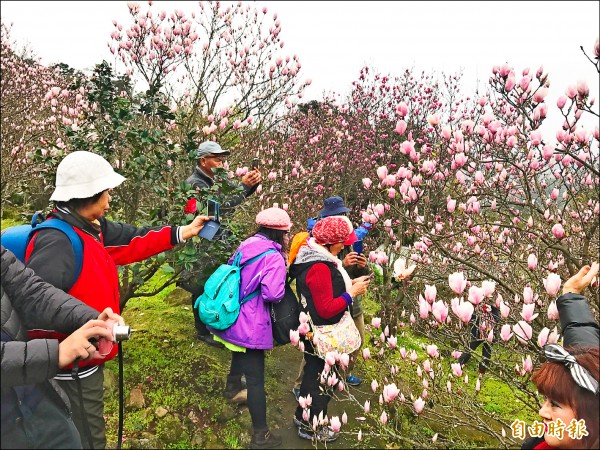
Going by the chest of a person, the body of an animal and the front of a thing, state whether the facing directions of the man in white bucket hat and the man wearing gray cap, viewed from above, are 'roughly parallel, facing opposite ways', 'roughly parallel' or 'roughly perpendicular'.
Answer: roughly parallel

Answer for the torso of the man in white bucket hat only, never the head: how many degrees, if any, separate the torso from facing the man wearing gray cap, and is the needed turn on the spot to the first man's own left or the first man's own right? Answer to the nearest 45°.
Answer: approximately 45° to the first man's own left

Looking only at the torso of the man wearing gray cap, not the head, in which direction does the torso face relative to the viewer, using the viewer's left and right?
facing to the right of the viewer

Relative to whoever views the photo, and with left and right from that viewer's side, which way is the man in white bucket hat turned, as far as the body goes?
facing to the right of the viewer

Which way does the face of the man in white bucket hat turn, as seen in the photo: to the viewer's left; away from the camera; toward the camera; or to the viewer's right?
to the viewer's right

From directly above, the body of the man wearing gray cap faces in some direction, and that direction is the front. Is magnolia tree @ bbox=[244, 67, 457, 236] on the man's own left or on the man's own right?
on the man's own left

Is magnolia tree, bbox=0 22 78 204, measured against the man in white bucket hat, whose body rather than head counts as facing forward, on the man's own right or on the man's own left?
on the man's own left
